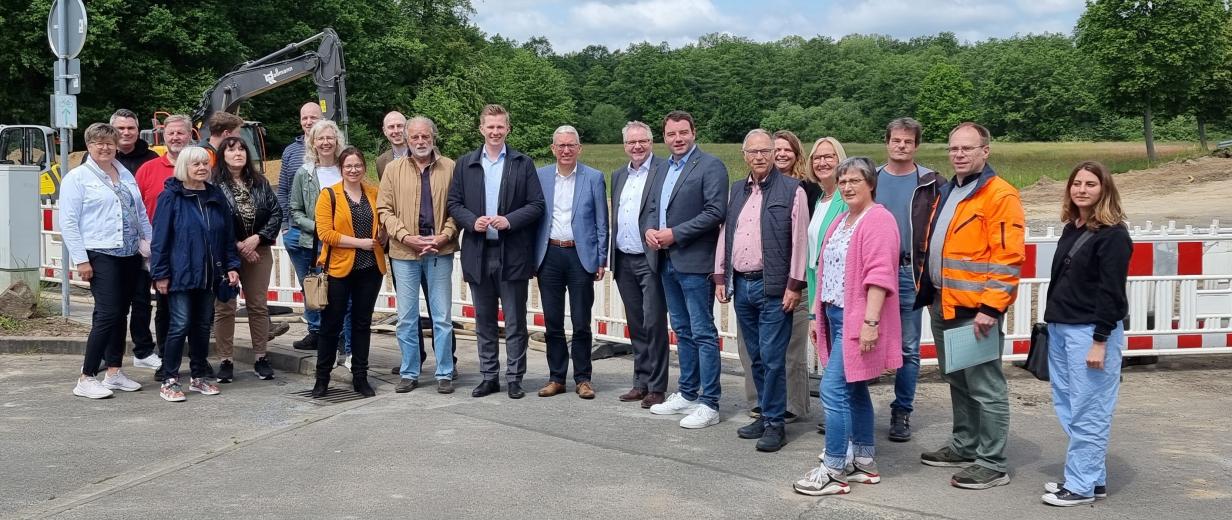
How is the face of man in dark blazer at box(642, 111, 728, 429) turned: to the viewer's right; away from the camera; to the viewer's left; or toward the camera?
toward the camera

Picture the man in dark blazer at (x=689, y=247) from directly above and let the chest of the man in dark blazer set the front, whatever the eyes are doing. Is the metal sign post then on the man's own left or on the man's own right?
on the man's own right

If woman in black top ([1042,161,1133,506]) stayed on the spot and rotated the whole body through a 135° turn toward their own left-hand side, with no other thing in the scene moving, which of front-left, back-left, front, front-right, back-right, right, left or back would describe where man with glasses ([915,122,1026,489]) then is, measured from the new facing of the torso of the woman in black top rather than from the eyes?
back

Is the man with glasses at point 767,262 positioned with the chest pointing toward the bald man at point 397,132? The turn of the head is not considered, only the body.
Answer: no

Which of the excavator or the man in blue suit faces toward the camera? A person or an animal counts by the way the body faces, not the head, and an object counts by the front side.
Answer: the man in blue suit

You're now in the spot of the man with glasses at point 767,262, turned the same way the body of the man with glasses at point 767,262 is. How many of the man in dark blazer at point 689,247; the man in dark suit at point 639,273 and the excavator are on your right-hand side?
3

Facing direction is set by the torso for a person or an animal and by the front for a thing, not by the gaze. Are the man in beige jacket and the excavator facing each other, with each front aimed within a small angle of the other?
no

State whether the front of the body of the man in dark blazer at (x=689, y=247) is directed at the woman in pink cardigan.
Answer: no

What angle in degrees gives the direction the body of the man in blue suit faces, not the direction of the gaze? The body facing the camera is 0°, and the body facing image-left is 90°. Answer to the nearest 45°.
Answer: approximately 0°

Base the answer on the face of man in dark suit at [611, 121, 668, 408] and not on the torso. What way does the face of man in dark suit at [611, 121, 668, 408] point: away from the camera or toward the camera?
toward the camera

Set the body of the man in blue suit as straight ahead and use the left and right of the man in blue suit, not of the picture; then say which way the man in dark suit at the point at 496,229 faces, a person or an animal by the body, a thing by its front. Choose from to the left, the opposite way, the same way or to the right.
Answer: the same way

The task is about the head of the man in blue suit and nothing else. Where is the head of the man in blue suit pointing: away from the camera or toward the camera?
toward the camera

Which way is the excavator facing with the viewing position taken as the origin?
facing to the right of the viewer

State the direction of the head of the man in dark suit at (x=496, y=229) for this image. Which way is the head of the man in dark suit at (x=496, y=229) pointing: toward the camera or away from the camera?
toward the camera

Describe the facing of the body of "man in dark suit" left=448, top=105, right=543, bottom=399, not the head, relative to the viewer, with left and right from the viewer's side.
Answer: facing the viewer

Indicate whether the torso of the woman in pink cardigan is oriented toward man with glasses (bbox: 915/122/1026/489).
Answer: no

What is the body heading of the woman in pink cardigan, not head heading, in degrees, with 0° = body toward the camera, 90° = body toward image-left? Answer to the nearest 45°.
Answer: approximately 45°

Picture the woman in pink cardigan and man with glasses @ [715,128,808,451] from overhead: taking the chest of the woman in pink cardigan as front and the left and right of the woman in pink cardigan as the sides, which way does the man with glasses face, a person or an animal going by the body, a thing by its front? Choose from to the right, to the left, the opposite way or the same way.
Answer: the same way

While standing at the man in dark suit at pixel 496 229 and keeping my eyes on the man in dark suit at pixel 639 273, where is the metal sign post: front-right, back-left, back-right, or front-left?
back-left

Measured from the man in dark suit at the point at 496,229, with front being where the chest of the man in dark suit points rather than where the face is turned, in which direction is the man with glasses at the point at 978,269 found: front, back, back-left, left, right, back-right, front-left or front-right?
front-left

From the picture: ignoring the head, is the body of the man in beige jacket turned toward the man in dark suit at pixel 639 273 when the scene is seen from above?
no

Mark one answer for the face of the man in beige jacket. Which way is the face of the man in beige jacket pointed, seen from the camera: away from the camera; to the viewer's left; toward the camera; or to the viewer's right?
toward the camera

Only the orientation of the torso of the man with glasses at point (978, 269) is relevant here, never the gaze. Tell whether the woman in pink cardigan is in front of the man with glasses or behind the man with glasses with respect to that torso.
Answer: in front
